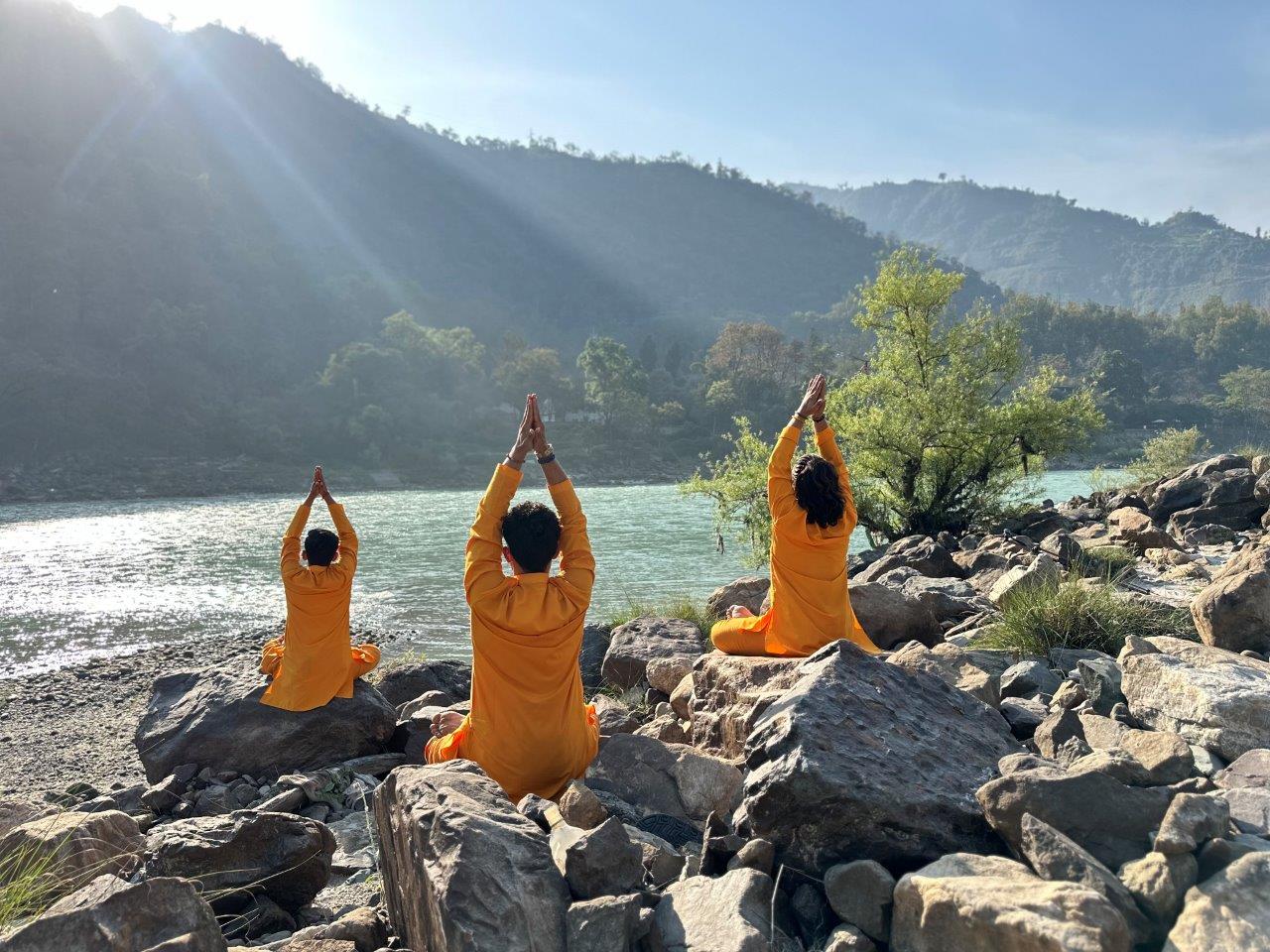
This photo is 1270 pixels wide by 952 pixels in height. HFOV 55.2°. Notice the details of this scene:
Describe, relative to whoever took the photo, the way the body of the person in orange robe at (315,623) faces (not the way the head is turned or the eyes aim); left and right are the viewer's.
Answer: facing away from the viewer

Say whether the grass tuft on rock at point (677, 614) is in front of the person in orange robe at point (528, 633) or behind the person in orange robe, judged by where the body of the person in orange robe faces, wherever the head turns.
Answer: in front

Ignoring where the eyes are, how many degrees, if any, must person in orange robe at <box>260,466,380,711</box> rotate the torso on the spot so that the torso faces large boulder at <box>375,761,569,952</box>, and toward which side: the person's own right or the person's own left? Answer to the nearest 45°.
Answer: approximately 180°

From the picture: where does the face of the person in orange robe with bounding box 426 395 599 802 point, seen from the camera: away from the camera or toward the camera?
away from the camera

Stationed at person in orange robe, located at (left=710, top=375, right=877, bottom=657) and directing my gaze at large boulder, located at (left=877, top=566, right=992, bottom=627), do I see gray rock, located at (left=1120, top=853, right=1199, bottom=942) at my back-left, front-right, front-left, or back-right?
back-right

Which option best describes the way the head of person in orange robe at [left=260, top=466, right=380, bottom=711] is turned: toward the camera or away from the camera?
away from the camera

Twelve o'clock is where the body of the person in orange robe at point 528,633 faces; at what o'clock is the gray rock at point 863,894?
The gray rock is roughly at 5 o'clock from the person in orange robe.

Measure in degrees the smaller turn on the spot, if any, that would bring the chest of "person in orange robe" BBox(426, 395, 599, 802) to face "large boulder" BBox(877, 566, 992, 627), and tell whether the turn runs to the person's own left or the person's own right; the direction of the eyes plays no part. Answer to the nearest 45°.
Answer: approximately 45° to the person's own right

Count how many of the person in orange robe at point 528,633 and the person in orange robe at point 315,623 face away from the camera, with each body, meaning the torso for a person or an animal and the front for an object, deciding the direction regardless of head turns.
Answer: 2

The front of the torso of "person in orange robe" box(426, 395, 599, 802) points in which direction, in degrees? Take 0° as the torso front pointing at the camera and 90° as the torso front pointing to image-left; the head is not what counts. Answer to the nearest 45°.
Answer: approximately 180°

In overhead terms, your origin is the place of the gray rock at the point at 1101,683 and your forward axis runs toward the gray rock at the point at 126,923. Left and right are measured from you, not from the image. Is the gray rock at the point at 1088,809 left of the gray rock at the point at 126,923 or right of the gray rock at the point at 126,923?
left

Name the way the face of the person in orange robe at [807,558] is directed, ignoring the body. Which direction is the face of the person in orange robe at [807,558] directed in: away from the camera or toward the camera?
away from the camera
